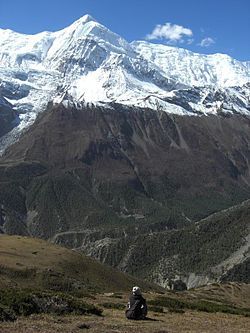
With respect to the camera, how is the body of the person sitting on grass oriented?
away from the camera

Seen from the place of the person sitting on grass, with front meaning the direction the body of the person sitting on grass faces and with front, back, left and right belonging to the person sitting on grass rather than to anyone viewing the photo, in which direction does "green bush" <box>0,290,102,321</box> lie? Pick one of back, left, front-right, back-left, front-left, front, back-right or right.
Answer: left
